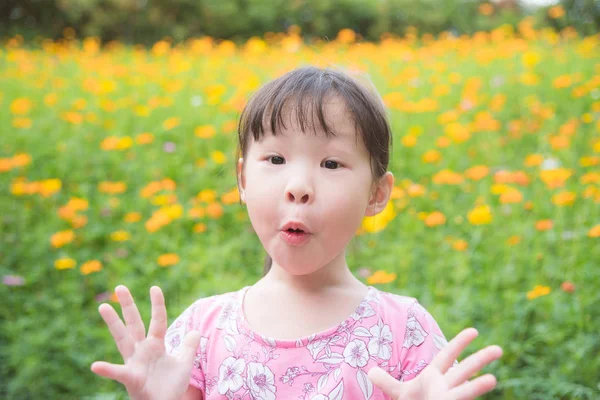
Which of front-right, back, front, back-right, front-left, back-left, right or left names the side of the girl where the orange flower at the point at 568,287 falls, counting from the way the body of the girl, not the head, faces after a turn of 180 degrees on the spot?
front-right

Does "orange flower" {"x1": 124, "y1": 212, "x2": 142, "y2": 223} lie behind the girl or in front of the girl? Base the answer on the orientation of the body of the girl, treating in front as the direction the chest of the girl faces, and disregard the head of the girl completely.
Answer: behind

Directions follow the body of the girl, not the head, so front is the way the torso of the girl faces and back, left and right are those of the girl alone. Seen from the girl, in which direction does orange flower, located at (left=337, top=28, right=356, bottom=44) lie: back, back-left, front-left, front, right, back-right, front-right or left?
back

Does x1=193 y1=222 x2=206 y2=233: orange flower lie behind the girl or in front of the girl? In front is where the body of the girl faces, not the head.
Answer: behind

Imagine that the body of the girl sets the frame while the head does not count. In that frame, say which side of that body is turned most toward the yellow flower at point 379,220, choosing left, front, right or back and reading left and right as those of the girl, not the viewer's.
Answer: back

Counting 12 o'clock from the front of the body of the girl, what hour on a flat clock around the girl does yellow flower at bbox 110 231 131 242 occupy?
The yellow flower is roughly at 5 o'clock from the girl.

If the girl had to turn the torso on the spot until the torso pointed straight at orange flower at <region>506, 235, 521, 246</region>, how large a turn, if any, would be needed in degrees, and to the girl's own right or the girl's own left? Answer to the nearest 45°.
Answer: approximately 135° to the girl's own left

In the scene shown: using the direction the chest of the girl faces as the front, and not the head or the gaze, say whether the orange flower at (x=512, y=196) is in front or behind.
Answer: behind

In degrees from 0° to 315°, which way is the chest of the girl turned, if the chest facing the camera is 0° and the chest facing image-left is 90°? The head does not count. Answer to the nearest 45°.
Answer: approximately 0°

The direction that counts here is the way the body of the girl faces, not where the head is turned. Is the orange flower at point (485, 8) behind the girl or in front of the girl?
behind
